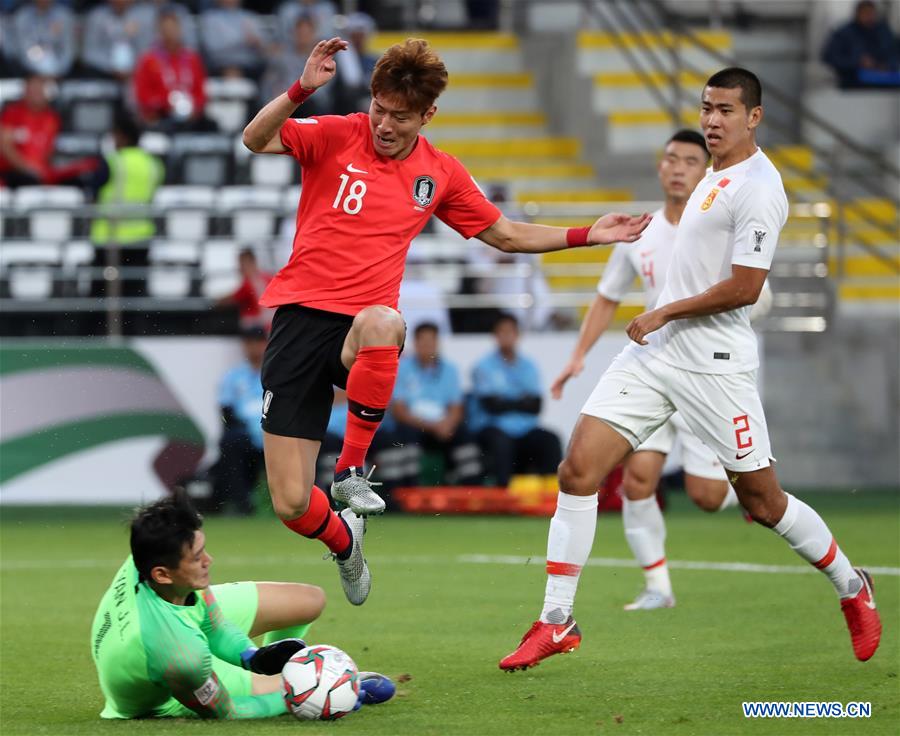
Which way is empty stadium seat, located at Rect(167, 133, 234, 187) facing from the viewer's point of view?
toward the camera

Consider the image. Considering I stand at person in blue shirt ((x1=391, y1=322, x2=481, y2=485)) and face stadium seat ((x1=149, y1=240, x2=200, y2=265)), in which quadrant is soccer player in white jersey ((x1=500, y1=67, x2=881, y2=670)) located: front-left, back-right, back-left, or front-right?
back-left

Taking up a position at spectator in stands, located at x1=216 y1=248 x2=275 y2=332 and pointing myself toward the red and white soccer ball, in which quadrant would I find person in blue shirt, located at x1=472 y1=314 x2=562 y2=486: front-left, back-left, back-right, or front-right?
front-left

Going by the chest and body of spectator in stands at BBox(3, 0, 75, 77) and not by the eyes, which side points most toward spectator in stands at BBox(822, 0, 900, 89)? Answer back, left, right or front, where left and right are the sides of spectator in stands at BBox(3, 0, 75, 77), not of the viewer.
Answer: left

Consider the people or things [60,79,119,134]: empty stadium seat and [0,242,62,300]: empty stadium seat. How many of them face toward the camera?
2

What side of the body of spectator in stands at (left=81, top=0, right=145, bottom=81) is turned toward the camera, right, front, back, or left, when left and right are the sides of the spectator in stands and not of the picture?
front

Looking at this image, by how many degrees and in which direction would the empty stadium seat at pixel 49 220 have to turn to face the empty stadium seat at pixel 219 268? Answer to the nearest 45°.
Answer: approximately 45° to its left

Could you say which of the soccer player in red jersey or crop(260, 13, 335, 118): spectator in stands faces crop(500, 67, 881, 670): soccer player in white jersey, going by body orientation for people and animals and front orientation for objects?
the spectator in stands

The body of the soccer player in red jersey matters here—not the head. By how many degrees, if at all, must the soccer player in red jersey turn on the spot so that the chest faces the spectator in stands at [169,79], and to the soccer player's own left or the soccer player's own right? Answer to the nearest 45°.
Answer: approximately 180°

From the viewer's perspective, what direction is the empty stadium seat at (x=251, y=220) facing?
toward the camera

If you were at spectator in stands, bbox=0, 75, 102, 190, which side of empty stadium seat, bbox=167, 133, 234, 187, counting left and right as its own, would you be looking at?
right

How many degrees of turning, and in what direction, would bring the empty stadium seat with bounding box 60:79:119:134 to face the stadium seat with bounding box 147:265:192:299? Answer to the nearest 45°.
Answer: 0° — it already faces it

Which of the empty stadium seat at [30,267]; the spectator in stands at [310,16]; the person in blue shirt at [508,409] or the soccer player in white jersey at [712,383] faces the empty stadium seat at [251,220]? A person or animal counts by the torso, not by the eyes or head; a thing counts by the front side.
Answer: the spectator in stands

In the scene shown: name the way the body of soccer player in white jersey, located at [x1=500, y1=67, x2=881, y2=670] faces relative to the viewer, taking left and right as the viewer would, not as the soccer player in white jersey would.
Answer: facing the viewer and to the left of the viewer

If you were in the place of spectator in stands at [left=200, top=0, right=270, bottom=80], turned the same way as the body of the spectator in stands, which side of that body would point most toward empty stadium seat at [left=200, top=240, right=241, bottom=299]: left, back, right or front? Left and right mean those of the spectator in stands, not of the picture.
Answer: front

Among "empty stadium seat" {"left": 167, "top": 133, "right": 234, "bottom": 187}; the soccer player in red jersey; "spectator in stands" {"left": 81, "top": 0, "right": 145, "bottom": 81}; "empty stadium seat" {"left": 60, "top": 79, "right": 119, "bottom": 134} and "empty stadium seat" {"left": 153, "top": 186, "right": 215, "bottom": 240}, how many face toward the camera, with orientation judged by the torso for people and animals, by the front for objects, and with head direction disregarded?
5
